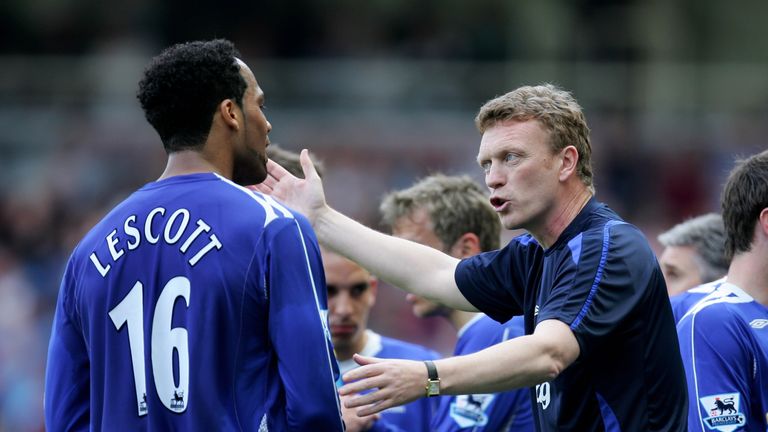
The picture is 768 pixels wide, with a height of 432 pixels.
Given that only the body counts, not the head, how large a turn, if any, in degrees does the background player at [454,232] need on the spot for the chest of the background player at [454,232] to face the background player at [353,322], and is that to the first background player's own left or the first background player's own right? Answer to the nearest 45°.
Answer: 0° — they already face them

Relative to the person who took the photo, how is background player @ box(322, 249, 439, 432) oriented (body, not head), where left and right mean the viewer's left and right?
facing the viewer

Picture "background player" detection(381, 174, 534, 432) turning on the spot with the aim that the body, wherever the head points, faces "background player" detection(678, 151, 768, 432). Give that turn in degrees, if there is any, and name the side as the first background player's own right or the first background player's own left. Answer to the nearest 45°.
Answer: approximately 135° to the first background player's own left

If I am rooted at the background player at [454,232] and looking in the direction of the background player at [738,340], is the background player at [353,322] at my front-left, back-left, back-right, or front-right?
back-right

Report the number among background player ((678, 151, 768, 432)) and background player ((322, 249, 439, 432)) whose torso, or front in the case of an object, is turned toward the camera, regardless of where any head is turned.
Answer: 1

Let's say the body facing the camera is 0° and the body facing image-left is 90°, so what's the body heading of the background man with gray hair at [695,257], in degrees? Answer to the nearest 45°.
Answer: approximately 90°

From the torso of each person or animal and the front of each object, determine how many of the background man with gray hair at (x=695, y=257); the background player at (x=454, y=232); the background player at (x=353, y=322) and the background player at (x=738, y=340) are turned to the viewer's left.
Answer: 2

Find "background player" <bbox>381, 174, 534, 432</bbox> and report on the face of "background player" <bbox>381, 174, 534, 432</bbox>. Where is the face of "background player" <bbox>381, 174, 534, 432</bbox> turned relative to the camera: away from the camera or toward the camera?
toward the camera

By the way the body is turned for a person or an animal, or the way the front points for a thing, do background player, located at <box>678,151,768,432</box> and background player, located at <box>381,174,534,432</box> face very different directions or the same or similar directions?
very different directions

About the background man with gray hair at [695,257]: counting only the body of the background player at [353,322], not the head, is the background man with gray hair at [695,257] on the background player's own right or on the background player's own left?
on the background player's own left
